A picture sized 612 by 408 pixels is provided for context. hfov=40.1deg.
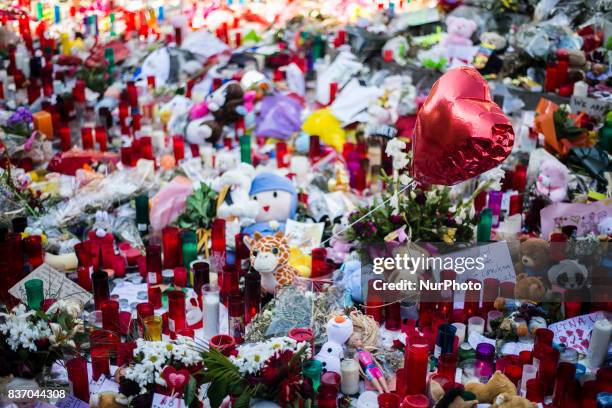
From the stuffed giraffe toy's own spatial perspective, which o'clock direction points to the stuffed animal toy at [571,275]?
The stuffed animal toy is roughly at 8 o'clock from the stuffed giraffe toy.

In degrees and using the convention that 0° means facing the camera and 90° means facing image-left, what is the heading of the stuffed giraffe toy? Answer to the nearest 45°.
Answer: approximately 45°

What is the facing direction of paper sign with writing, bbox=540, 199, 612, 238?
toward the camera

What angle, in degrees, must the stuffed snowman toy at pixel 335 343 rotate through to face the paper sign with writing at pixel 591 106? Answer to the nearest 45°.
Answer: approximately 135° to its left

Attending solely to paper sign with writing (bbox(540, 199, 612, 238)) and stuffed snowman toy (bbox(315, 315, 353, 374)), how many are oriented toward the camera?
2

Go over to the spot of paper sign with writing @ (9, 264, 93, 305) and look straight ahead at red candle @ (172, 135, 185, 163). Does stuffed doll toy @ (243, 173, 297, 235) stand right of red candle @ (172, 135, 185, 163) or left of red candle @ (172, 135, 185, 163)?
right

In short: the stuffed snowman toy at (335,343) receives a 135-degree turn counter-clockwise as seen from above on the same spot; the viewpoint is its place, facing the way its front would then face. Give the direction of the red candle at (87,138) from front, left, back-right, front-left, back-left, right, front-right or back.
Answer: left

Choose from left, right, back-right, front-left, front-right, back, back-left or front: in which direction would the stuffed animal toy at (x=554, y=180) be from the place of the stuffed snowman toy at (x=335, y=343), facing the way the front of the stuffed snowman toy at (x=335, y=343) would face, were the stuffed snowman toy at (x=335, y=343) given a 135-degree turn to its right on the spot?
right

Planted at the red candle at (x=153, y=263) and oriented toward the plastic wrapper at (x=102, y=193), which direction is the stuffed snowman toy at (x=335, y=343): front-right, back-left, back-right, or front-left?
back-right

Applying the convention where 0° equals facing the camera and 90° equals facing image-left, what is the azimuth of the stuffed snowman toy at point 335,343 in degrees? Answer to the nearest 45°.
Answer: approximately 0°

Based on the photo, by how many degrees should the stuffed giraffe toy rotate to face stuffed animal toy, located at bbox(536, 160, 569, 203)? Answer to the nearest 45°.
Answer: approximately 180°

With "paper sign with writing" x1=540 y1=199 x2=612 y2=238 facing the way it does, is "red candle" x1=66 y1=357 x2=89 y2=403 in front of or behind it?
in front
